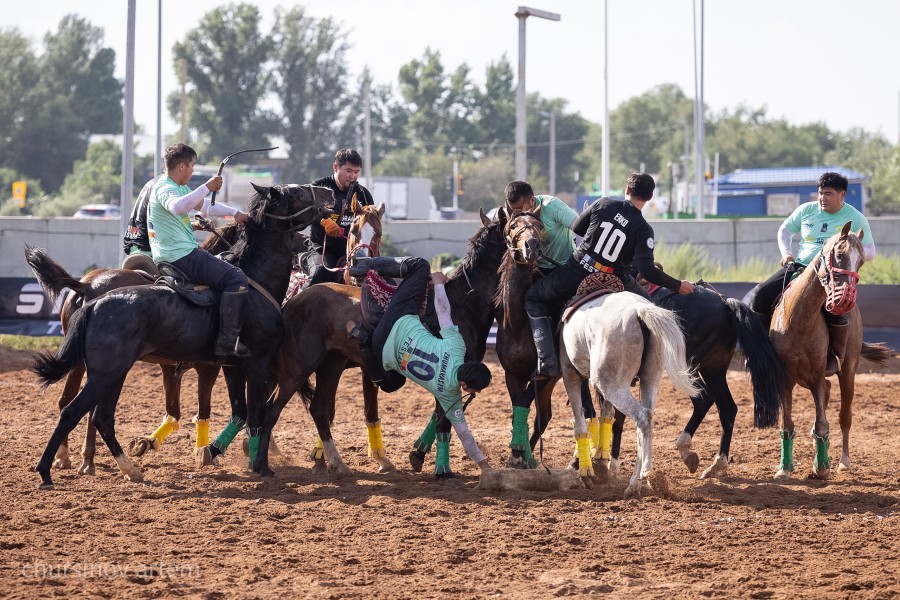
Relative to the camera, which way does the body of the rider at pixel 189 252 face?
to the viewer's right

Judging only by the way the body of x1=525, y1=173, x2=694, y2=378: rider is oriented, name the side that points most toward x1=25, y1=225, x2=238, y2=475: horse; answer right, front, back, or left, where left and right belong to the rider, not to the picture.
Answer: left

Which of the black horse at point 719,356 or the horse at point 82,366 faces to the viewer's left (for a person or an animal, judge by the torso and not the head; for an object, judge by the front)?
the black horse

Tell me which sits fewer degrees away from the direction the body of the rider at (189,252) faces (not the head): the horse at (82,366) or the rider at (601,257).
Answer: the rider

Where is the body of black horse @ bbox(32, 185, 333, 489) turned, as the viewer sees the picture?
to the viewer's right

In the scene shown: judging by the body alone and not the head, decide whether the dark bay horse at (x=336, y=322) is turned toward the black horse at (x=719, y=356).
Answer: yes

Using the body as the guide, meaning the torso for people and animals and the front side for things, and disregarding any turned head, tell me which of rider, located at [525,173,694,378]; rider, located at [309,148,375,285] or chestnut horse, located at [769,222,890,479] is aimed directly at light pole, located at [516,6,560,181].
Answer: rider, located at [525,173,694,378]

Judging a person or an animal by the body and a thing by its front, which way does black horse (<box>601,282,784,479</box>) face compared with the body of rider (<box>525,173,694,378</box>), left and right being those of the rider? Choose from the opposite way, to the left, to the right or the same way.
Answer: to the left

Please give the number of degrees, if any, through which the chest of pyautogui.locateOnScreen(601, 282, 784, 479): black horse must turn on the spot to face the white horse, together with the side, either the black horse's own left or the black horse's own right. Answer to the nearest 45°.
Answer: approximately 90° to the black horse's own left

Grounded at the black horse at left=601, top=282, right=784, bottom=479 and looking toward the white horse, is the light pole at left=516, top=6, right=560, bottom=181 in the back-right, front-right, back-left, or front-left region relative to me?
back-right

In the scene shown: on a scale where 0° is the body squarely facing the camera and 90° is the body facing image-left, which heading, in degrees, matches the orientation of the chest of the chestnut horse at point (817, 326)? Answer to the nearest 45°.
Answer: approximately 45°

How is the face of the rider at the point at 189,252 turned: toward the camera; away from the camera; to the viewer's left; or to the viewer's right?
to the viewer's right

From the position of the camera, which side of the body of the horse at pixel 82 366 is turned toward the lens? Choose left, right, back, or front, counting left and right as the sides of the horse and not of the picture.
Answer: right

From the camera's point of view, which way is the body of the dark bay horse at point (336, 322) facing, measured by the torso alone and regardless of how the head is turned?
to the viewer's right
